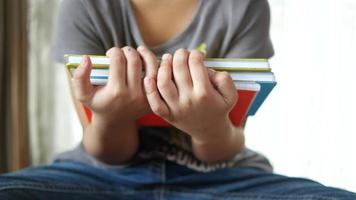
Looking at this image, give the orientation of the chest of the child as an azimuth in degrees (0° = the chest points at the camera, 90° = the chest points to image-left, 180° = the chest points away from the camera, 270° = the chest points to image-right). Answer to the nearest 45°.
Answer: approximately 0°
